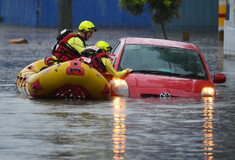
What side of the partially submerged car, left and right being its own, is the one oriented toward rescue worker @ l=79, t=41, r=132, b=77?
right

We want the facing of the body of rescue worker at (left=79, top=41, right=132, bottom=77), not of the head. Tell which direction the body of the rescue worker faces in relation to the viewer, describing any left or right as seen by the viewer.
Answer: facing to the right of the viewer

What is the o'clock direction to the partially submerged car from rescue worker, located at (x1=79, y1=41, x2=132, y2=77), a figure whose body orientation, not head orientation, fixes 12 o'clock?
The partially submerged car is roughly at 12 o'clock from the rescue worker.

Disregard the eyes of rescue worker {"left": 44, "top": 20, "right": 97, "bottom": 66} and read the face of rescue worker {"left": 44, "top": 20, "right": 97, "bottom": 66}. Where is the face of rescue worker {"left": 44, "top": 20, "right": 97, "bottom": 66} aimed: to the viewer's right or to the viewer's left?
to the viewer's right

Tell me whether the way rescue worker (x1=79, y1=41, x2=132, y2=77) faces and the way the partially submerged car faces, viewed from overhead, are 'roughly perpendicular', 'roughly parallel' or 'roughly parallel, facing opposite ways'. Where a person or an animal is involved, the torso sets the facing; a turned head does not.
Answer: roughly perpendicular

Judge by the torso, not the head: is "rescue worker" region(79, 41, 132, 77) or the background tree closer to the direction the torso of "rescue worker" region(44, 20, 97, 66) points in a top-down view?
the rescue worker

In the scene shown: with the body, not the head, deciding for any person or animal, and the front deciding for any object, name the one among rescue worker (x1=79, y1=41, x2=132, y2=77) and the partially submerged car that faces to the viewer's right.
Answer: the rescue worker

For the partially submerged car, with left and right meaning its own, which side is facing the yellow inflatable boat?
right

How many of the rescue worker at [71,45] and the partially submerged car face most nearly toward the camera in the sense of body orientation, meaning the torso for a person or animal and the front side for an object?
1

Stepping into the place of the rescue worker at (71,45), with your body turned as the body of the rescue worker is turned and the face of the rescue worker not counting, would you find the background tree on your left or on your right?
on your left

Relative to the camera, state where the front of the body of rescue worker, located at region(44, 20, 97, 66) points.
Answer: to the viewer's right
